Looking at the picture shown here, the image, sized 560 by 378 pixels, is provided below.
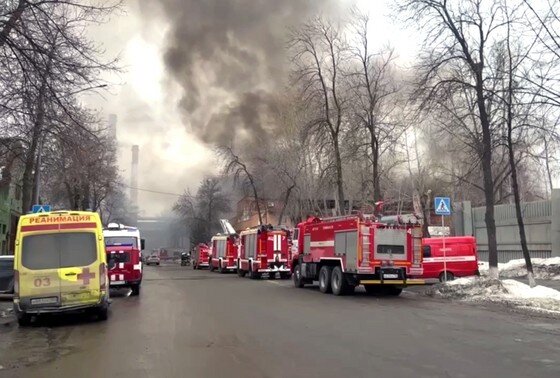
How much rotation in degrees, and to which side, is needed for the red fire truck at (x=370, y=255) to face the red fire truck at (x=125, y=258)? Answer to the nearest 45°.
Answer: approximately 45° to its left

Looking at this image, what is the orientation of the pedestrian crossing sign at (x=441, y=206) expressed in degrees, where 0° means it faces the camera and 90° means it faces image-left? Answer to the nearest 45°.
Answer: approximately 0°

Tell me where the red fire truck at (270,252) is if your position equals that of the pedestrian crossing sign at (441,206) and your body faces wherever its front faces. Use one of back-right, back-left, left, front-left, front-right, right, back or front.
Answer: back-right

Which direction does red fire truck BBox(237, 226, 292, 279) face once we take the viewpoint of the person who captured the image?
facing away from the viewer and to the left of the viewer

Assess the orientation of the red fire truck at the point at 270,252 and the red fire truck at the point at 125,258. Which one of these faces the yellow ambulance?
the red fire truck at the point at 125,258

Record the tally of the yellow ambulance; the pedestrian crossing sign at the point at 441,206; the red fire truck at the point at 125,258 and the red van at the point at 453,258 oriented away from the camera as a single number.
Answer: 1

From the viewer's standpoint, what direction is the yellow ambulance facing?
away from the camera

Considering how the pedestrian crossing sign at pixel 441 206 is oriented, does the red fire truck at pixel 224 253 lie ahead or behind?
behind

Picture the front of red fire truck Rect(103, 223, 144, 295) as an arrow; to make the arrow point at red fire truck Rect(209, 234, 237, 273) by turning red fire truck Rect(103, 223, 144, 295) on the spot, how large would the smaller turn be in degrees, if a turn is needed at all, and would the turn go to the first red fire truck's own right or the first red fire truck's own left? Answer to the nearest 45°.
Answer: approximately 180°

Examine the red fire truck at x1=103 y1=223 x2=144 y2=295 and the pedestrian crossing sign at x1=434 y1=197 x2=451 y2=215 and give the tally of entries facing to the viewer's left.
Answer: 0
